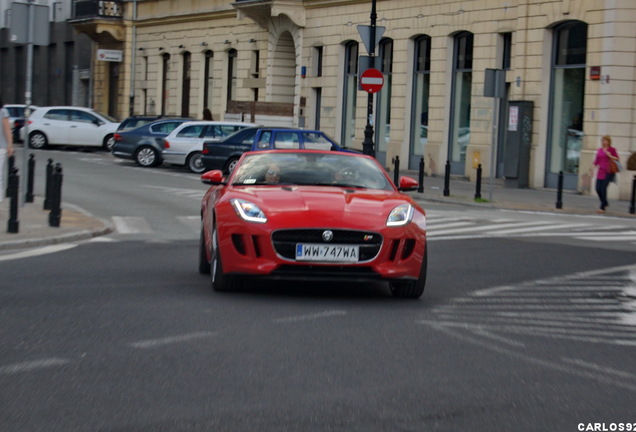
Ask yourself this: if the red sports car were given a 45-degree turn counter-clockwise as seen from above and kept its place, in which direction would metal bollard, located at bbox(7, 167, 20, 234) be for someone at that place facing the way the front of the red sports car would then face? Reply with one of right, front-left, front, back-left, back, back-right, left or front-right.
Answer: back

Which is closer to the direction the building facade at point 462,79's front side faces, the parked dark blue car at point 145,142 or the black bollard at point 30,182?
the black bollard

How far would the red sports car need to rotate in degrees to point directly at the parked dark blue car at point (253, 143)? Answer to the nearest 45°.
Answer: approximately 180°

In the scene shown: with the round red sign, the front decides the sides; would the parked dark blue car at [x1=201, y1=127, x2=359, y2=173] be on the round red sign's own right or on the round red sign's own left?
on the round red sign's own right

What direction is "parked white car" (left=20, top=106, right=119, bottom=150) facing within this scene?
to the viewer's right

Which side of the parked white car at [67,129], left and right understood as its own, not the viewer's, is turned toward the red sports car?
right

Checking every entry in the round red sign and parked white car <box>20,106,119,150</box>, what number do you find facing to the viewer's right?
1

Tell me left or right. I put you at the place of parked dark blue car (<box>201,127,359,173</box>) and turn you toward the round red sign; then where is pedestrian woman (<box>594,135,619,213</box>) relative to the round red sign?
right

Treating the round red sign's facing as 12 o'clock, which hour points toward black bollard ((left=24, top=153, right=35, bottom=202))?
The black bollard is roughly at 1 o'clock from the round red sign.

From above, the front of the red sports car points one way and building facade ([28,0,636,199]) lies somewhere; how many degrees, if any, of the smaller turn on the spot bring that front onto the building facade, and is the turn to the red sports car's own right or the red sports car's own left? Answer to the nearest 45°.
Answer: approximately 180°

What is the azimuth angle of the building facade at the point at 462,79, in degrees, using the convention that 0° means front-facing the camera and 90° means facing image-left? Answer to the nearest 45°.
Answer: approximately 45°

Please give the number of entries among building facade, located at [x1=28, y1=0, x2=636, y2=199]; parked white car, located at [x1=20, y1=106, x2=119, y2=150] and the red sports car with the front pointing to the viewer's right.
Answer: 1

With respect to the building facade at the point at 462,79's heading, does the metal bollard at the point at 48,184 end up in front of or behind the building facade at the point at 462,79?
in front

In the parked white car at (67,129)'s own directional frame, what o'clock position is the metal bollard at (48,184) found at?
The metal bollard is roughly at 3 o'clock from the parked white car.
